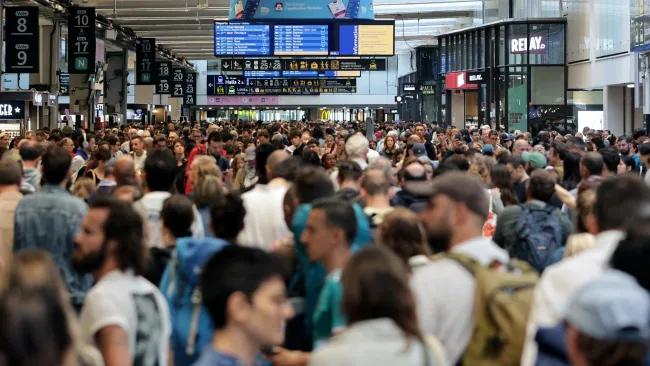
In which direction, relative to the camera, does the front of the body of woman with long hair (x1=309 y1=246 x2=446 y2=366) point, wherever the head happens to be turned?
away from the camera

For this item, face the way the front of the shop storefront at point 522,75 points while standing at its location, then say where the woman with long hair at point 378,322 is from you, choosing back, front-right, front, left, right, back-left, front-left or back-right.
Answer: front-left

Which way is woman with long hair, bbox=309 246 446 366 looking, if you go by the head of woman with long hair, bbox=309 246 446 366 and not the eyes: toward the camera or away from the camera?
away from the camera

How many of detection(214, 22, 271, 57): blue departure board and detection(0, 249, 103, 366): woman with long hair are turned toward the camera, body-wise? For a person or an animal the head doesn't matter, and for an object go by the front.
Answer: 1

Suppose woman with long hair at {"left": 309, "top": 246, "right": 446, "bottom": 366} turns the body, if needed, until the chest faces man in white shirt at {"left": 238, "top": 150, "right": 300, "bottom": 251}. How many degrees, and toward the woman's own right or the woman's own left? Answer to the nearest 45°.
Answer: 0° — they already face them

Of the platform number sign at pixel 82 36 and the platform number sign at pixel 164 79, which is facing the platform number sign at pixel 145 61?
the platform number sign at pixel 164 79

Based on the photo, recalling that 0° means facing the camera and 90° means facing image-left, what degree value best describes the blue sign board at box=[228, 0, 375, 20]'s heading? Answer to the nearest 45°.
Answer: approximately 0°

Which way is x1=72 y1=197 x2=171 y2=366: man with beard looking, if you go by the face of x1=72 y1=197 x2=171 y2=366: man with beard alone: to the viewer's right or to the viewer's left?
to the viewer's left

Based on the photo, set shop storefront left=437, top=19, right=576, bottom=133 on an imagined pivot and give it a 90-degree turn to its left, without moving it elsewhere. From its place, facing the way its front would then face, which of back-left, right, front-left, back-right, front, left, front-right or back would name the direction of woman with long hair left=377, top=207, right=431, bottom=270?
front-right

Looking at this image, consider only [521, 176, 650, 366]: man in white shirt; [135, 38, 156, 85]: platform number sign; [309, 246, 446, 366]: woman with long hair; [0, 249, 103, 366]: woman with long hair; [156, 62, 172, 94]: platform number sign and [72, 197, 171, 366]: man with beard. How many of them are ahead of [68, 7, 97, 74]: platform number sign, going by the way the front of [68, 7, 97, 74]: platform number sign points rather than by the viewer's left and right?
4
